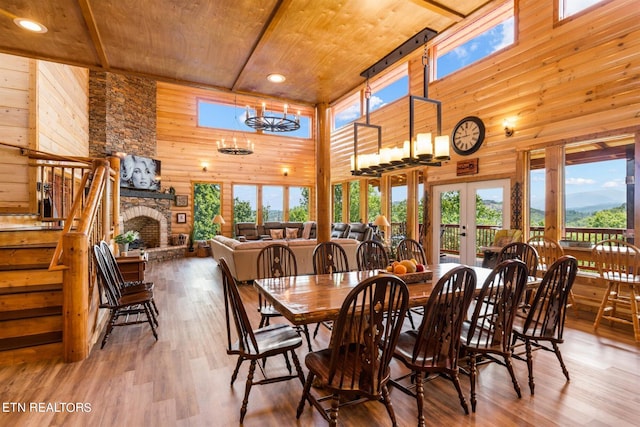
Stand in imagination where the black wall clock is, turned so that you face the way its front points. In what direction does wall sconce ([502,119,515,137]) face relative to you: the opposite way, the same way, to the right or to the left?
the same way

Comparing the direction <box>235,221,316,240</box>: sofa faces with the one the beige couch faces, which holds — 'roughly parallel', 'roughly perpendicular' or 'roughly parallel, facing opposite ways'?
roughly parallel, facing opposite ways

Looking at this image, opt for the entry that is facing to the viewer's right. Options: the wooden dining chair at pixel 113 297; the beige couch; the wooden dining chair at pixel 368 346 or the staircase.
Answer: the wooden dining chair at pixel 113 297

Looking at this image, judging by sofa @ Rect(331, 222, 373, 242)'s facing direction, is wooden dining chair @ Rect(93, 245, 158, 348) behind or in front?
in front

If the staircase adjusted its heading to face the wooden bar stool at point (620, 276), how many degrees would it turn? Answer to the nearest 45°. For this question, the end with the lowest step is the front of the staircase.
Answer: approximately 45° to its left

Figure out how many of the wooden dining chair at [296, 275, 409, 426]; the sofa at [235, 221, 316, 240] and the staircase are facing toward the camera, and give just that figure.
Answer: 2

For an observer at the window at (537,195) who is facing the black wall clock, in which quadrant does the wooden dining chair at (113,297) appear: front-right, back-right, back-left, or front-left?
front-left

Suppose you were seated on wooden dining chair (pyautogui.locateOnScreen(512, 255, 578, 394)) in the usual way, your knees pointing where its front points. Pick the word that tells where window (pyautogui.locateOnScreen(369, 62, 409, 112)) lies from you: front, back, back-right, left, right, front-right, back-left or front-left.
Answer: front

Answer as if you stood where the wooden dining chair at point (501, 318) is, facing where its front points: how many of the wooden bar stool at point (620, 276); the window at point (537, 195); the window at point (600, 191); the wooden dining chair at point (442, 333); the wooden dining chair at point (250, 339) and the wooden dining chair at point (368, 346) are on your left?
3

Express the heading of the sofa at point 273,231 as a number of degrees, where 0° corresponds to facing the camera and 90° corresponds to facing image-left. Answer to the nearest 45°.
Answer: approximately 0°

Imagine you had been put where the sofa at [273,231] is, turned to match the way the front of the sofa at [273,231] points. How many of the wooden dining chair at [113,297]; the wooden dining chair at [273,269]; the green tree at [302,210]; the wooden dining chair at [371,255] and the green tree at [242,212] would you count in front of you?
3

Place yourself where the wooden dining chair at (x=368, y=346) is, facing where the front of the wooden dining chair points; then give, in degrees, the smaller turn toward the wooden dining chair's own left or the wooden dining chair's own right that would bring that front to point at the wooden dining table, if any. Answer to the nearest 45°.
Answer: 0° — it already faces it

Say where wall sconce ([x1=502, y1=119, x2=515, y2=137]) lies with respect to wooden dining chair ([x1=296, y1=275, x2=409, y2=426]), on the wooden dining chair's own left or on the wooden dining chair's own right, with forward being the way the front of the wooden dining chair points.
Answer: on the wooden dining chair's own right

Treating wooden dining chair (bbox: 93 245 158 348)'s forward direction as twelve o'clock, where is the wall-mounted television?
The wall-mounted television is roughly at 9 o'clock from the wooden dining chair.

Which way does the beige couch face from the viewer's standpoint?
away from the camera

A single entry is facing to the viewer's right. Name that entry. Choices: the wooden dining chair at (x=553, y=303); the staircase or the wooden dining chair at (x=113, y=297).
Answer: the wooden dining chair at (x=113, y=297)

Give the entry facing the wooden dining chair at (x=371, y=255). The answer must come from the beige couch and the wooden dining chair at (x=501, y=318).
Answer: the wooden dining chair at (x=501, y=318)

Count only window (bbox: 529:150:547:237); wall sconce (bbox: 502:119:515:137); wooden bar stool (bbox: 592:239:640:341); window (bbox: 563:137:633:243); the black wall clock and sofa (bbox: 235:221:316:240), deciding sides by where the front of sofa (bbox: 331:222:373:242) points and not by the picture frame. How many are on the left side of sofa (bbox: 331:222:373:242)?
5

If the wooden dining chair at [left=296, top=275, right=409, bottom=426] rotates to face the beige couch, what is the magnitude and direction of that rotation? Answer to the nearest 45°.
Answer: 0° — it already faces it

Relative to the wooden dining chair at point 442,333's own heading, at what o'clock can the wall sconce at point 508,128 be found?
The wall sconce is roughly at 2 o'clock from the wooden dining chair.

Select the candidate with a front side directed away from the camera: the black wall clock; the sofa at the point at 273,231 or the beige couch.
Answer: the beige couch

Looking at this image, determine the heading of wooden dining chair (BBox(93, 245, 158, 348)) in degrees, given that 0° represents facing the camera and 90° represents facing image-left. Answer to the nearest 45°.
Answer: approximately 270°

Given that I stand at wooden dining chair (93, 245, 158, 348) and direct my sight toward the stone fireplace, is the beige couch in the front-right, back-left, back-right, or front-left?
front-right
